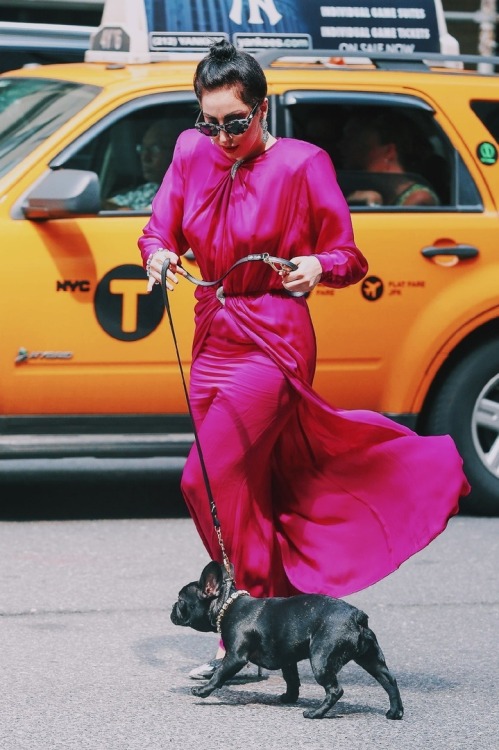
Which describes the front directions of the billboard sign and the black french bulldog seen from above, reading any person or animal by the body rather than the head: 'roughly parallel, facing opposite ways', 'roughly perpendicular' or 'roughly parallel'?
roughly perpendicular

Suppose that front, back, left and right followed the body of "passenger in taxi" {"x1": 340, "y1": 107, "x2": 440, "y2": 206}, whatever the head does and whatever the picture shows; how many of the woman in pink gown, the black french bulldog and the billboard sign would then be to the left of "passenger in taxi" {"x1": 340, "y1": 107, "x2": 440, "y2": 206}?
2

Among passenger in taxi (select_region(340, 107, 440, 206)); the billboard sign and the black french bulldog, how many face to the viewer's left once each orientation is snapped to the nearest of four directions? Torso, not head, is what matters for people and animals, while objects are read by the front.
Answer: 2

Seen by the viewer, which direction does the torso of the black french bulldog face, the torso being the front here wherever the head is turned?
to the viewer's left

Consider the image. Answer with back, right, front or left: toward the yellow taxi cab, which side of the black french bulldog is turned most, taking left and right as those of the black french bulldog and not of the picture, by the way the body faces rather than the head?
right

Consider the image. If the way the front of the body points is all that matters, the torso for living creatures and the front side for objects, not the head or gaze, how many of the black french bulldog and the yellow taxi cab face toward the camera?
0

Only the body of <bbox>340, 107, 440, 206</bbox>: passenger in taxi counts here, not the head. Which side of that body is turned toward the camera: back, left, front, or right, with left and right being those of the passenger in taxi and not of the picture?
left

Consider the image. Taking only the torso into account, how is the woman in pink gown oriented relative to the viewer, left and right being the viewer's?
facing the viewer and to the left of the viewer

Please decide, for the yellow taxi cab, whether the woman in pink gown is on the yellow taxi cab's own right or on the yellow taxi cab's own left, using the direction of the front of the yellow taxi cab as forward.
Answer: on the yellow taxi cab's own left

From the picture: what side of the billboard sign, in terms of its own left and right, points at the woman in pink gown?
front

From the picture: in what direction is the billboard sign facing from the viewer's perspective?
toward the camera

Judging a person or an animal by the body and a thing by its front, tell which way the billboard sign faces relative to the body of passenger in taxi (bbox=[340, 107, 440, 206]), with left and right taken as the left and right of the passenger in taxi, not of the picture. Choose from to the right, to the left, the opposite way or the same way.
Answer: to the left

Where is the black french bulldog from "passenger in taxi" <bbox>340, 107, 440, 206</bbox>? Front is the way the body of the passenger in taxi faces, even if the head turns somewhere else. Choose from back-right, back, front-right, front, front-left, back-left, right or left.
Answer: left

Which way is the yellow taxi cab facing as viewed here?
to the viewer's left
